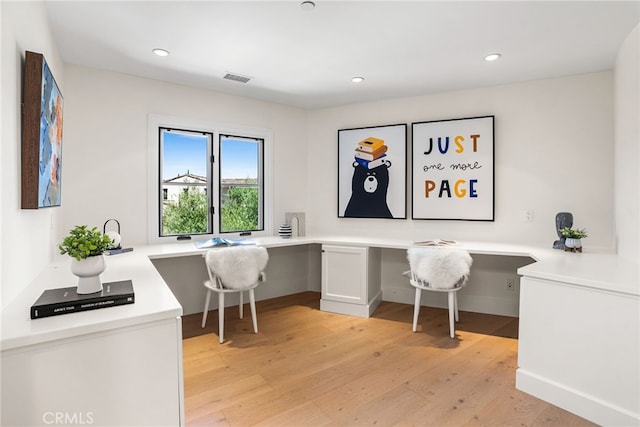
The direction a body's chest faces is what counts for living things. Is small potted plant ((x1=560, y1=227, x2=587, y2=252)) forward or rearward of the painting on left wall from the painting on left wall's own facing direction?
forward

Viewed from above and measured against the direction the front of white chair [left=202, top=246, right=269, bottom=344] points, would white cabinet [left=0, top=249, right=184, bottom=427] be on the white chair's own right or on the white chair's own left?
on the white chair's own left

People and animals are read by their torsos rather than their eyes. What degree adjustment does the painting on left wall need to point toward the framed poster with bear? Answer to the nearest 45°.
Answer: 0° — it already faces it

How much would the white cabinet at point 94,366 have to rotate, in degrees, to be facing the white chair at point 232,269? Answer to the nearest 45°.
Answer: approximately 45° to its left

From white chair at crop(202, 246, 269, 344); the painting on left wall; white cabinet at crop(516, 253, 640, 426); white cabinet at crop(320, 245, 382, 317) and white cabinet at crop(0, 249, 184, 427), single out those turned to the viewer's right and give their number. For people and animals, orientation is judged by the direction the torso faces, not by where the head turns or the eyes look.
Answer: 2

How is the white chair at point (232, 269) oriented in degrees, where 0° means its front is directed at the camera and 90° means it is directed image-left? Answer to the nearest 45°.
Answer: approximately 135°

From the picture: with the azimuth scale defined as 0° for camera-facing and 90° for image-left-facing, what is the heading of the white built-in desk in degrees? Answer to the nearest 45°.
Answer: approximately 0°

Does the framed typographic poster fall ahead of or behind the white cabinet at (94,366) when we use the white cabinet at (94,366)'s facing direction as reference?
ahead

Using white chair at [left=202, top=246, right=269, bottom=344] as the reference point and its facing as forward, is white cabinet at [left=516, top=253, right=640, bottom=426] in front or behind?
behind

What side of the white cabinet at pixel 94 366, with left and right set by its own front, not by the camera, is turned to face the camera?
right
